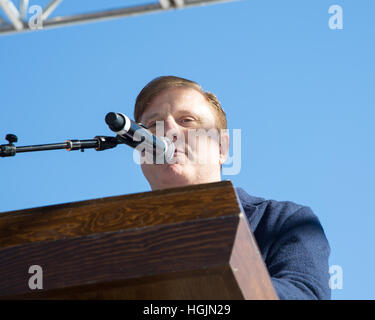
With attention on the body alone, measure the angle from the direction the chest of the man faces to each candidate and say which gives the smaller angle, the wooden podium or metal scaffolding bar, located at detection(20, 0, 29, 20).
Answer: the wooden podium

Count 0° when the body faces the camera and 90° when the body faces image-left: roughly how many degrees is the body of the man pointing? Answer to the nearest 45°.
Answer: approximately 45°

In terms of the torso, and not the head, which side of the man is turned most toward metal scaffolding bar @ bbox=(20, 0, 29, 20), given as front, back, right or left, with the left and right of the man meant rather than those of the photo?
right

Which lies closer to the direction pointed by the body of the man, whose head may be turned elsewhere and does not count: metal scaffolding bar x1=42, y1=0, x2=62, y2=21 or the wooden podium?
the wooden podium

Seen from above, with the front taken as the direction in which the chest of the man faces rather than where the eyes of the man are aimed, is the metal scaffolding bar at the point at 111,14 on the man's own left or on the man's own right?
on the man's own right
